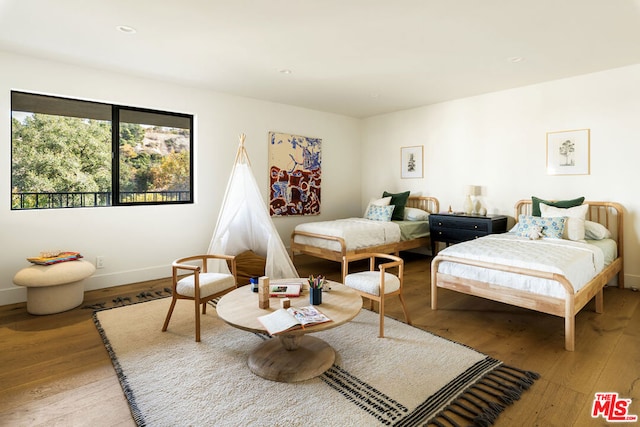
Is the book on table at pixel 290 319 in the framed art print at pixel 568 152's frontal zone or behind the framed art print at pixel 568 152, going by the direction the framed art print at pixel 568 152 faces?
frontal zone

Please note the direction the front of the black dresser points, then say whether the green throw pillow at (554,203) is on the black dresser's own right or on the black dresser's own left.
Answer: on the black dresser's own left

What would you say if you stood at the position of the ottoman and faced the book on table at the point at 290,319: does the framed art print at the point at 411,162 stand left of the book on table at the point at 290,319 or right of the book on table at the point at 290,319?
left

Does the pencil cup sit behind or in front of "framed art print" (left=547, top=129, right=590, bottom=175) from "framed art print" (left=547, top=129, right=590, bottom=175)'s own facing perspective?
in front

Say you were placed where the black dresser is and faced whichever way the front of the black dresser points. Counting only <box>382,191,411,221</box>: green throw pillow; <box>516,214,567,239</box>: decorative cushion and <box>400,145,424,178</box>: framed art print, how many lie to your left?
1

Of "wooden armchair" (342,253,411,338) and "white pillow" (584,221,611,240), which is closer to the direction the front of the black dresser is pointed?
the wooden armchair

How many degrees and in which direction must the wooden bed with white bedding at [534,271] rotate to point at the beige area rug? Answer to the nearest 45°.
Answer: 0° — it already faces it

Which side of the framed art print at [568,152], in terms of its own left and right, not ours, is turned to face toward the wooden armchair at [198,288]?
front

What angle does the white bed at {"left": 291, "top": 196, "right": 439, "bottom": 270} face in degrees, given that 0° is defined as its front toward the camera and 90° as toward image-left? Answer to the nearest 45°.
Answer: approximately 45°

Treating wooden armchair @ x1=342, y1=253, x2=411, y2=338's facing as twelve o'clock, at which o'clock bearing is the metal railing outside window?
The metal railing outside window is roughly at 2 o'clock from the wooden armchair.

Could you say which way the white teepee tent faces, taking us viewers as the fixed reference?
facing the viewer

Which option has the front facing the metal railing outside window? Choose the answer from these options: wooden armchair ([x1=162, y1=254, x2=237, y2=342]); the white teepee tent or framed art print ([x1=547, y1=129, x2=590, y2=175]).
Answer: the framed art print

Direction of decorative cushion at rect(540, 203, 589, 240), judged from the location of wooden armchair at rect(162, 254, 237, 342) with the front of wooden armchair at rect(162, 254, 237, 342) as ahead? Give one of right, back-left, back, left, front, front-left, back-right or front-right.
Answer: front-left

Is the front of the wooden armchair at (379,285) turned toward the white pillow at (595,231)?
no

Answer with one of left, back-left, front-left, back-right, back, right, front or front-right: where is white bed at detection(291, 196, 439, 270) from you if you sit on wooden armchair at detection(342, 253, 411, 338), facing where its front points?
back-right

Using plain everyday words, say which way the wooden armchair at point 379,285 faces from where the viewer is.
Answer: facing the viewer and to the left of the viewer

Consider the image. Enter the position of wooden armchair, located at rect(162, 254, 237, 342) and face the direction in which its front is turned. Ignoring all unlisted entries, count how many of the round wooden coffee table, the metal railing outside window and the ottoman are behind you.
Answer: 2

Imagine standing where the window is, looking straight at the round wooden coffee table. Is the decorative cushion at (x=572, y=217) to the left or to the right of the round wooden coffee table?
left

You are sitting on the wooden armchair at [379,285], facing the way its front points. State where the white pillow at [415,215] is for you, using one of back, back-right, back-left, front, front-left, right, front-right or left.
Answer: back-right

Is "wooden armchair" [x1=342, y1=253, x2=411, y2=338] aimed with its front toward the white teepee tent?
no

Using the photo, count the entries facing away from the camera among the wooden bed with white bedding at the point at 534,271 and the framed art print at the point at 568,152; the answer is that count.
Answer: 0

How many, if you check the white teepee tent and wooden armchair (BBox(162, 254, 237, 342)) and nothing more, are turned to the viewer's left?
0

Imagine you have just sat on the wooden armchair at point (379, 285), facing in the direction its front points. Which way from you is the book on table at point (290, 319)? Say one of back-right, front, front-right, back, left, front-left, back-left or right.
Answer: front
